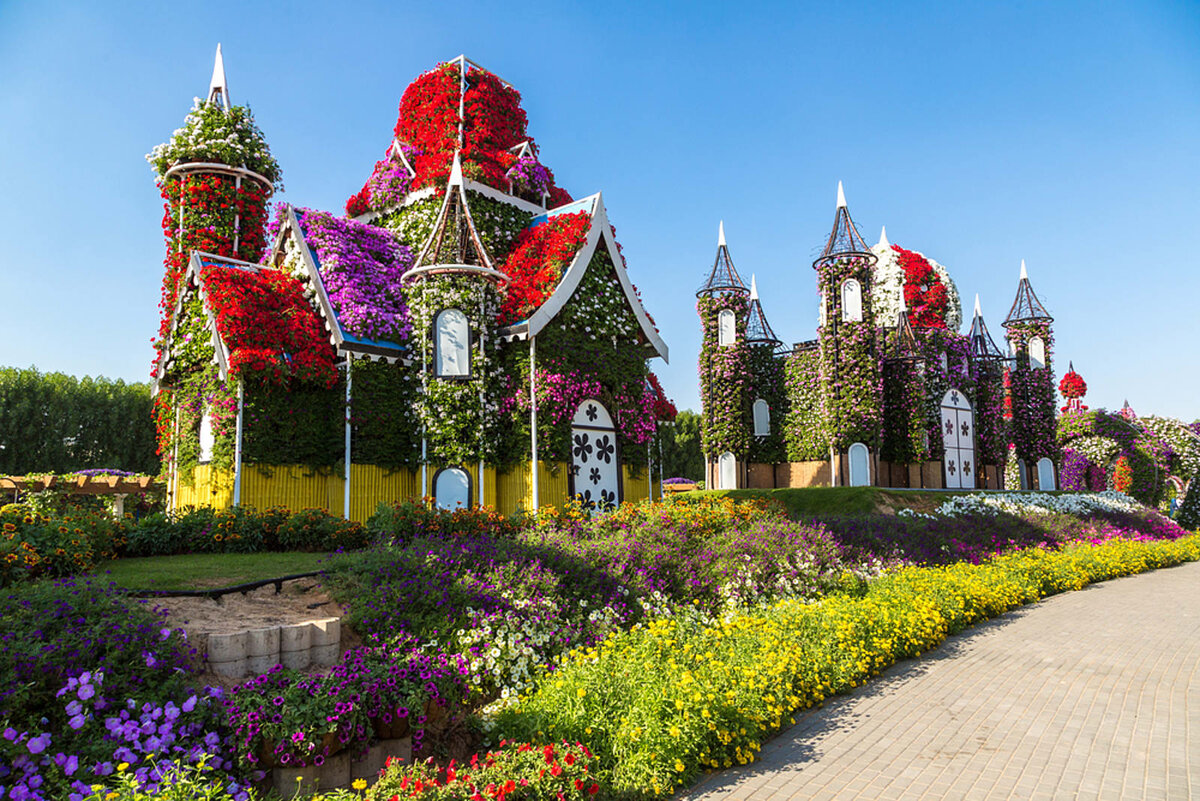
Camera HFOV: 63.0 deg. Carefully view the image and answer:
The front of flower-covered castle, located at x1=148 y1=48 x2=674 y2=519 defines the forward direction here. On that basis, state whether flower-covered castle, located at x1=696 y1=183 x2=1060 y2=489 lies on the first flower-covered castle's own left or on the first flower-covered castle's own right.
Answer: on the first flower-covered castle's own left

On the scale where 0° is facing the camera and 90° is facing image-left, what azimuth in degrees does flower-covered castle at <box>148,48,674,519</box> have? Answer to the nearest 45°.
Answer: approximately 315°

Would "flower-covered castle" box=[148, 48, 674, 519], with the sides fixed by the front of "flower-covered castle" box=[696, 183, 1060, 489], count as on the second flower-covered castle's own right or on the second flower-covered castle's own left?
on the second flower-covered castle's own right

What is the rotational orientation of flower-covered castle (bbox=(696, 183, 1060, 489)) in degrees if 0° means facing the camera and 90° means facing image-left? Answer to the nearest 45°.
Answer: approximately 315°
